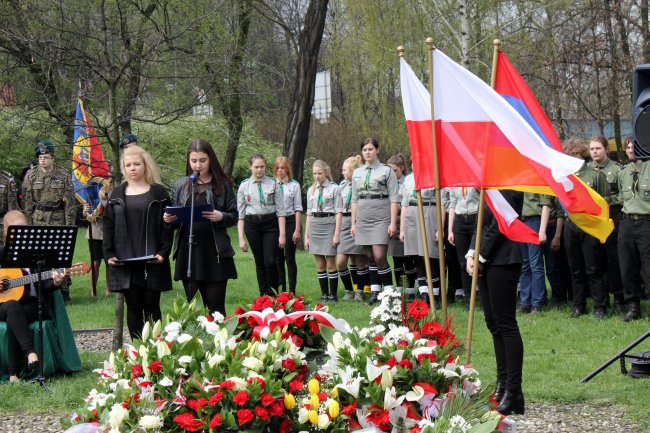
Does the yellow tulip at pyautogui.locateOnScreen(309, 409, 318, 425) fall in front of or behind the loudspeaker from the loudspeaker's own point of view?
in front

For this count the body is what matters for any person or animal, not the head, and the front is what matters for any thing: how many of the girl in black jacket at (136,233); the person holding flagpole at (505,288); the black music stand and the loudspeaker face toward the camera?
2

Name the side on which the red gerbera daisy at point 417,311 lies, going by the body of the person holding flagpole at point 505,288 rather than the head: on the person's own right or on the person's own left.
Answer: on the person's own left

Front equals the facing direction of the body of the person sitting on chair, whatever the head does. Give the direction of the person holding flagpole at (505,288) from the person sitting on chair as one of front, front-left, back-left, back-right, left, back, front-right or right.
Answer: front-left

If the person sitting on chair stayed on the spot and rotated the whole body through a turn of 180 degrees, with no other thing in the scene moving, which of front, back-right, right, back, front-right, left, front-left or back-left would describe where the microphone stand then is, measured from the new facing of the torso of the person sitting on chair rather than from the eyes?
back-right

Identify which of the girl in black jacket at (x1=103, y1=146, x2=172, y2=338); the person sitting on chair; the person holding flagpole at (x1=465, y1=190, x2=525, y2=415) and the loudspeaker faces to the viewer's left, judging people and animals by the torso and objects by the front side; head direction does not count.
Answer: the person holding flagpole

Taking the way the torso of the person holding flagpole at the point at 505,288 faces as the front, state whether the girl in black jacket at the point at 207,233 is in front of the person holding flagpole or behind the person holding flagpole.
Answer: in front

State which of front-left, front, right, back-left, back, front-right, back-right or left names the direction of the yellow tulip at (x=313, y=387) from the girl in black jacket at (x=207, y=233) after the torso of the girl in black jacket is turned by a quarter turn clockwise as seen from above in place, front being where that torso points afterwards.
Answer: back-left

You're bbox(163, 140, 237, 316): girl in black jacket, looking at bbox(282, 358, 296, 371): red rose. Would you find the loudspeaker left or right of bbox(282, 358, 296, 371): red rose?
left

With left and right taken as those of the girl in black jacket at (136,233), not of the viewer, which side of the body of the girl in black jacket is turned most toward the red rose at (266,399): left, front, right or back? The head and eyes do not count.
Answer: front

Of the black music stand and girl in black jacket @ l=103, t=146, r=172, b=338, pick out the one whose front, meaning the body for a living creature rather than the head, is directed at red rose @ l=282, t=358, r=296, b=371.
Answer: the girl in black jacket

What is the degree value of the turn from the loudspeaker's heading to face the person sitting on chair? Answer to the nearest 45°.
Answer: approximately 90° to its right

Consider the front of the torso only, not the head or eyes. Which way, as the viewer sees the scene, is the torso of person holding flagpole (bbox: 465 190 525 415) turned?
to the viewer's left

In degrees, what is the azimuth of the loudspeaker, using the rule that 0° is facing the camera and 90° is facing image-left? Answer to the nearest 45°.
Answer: approximately 0°

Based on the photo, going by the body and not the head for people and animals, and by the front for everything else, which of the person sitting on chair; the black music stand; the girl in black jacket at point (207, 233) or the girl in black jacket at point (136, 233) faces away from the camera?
the black music stand
